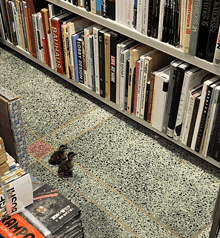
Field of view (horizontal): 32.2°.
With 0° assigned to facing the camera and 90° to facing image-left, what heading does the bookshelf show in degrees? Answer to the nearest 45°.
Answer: approximately 45°

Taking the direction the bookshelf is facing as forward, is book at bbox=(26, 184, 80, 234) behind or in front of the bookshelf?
in front

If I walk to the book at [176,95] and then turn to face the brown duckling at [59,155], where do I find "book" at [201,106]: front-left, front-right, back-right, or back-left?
back-left

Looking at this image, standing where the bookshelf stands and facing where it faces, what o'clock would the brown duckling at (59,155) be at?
The brown duckling is roughly at 12 o'clock from the bookshelf.

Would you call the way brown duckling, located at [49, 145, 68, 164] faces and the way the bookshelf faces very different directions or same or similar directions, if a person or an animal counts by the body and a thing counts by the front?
very different directions

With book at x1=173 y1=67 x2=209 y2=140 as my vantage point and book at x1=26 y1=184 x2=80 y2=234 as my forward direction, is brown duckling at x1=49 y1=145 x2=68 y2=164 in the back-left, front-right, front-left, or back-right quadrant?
front-right
